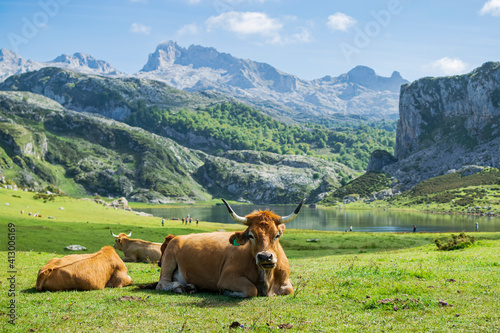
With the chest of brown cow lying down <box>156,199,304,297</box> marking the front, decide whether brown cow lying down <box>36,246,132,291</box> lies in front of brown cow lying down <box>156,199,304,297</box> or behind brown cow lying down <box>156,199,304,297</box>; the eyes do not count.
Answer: behind

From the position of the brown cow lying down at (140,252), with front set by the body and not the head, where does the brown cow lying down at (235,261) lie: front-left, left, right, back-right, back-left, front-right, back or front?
left

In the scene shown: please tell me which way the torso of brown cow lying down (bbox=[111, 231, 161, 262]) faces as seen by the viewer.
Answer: to the viewer's left

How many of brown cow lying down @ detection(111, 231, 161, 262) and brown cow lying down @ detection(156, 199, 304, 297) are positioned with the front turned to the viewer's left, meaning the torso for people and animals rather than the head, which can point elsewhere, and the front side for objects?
1

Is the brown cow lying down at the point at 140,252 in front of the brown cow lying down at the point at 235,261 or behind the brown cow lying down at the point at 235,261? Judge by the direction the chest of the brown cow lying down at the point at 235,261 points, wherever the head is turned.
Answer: behind

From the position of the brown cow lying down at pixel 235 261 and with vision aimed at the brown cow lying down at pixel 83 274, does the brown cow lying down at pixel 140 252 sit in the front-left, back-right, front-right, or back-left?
front-right

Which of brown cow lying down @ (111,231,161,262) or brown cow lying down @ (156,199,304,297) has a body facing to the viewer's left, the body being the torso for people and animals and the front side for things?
brown cow lying down @ (111,231,161,262)

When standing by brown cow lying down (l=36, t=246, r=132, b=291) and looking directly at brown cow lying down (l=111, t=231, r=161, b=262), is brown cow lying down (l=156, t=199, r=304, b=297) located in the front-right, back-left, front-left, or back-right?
back-right

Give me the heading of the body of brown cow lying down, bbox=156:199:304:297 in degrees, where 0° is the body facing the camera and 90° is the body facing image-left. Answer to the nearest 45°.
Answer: approximately 315°

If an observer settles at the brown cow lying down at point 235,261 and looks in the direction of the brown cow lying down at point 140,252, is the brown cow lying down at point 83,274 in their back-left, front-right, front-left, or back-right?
front-left

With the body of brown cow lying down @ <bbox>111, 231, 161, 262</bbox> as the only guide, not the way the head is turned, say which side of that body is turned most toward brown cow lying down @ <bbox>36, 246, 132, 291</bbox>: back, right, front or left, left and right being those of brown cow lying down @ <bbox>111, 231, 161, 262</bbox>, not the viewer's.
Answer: left
